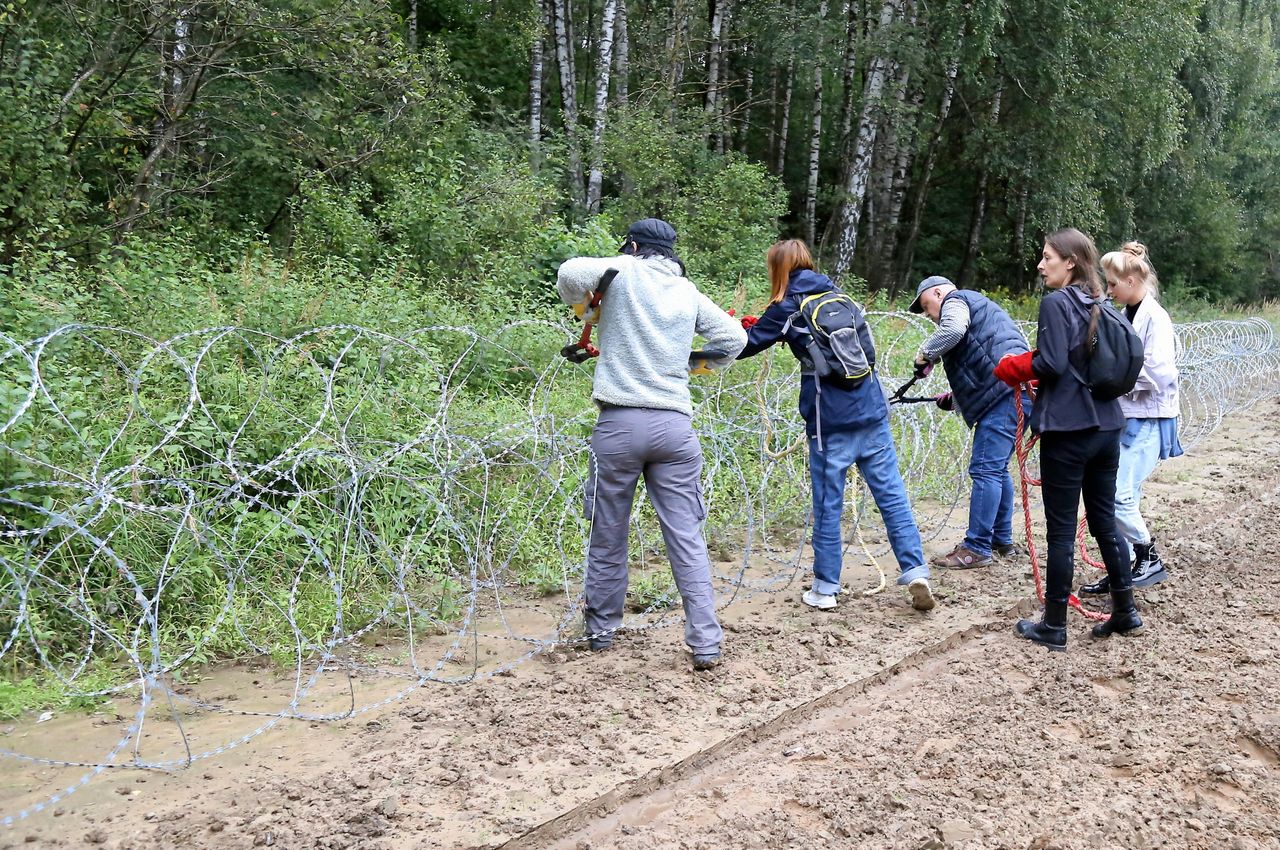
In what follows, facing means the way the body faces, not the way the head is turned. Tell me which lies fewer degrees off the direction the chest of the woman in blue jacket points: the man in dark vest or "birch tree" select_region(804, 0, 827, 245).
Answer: the birch tree

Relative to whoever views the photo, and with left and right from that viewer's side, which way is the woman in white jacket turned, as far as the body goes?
facing to the left of the viewer

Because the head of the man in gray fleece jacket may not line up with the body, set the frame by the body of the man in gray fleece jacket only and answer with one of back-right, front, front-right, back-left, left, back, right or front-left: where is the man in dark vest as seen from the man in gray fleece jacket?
front-right

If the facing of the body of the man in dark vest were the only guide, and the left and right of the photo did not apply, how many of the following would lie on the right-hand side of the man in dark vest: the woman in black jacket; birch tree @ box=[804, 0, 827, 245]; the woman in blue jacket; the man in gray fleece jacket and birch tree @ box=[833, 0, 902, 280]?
2

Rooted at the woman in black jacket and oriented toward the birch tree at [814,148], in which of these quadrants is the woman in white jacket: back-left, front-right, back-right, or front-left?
front-right

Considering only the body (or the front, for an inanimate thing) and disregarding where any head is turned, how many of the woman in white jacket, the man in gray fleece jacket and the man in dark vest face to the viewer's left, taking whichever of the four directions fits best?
2

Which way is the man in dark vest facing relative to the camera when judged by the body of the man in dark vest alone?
to the viewer's left

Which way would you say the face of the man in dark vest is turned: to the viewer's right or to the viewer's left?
to the viewer's left

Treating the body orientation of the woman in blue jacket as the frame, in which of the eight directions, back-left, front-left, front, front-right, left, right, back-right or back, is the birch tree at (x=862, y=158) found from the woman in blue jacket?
front-right

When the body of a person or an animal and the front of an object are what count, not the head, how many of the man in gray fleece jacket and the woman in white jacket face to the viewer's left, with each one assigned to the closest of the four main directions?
1

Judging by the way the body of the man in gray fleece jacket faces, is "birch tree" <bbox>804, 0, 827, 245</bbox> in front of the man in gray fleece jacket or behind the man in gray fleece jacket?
in front

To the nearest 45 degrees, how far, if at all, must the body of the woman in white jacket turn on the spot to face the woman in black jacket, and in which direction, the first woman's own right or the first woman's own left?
approximately 90° to the first woman's own left

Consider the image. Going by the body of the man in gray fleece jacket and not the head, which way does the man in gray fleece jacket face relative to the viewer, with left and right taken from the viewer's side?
facing away from the viewer

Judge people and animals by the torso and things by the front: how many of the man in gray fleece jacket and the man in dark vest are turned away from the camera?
1
